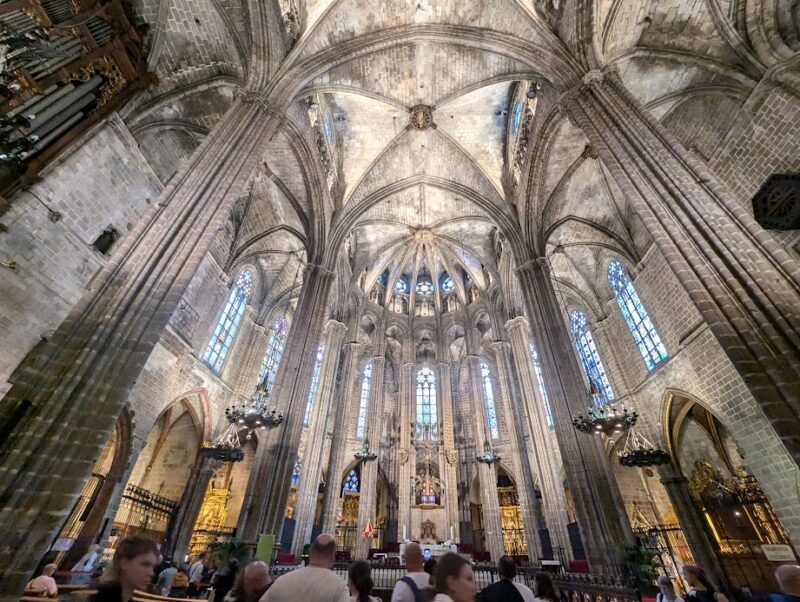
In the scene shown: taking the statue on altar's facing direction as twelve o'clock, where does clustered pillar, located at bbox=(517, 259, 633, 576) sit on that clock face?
The clustered pillar is roughly at 11 o'clock from the statue on altar.

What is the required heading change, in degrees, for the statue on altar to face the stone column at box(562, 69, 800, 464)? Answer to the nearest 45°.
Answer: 0° — it already faces it

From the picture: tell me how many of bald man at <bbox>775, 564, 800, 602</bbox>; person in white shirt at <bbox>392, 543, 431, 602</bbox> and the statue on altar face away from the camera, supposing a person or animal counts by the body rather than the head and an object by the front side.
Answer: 2

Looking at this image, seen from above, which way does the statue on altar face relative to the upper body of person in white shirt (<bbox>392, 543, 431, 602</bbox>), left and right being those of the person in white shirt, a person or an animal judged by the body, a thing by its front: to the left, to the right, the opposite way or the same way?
the opposite way

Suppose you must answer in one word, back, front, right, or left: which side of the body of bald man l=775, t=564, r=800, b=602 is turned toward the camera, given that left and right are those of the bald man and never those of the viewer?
back

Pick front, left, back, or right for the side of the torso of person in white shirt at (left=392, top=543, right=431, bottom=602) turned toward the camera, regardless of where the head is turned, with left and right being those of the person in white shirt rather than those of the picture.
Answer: back

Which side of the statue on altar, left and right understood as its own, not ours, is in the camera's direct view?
front

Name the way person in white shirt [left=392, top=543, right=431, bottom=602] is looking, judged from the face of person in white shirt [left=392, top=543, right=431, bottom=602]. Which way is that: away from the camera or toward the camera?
away from the camera

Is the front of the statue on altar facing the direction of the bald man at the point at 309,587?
yes

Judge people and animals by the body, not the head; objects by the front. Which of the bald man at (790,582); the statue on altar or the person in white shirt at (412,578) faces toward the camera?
the statue on altar

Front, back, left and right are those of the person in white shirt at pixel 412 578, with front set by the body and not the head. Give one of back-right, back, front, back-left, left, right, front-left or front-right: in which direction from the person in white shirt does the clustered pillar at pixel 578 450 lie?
front-right

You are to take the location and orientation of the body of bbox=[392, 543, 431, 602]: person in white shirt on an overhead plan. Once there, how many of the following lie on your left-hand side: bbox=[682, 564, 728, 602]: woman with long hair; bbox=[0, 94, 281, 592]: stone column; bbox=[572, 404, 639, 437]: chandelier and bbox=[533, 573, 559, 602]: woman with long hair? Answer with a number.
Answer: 1

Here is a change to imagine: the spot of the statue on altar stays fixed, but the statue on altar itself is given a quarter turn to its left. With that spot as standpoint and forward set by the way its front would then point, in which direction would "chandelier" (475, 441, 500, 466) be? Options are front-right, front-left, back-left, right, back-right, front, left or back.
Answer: front-right

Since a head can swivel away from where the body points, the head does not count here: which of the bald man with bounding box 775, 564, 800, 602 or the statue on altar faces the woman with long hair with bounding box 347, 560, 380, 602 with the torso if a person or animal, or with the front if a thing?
the statue on altar

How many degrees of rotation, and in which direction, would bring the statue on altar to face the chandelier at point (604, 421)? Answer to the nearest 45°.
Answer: approximately 45° to its left

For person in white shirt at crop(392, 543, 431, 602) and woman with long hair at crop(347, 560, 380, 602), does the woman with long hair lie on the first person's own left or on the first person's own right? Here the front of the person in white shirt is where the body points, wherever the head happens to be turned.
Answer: on the first person's own left

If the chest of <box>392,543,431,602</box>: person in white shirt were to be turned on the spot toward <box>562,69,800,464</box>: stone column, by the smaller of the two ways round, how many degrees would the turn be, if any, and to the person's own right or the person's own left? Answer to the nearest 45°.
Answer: approximately 90° to the person's own right

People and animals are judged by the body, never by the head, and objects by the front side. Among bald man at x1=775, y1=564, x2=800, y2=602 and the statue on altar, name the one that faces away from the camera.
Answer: the bald man
